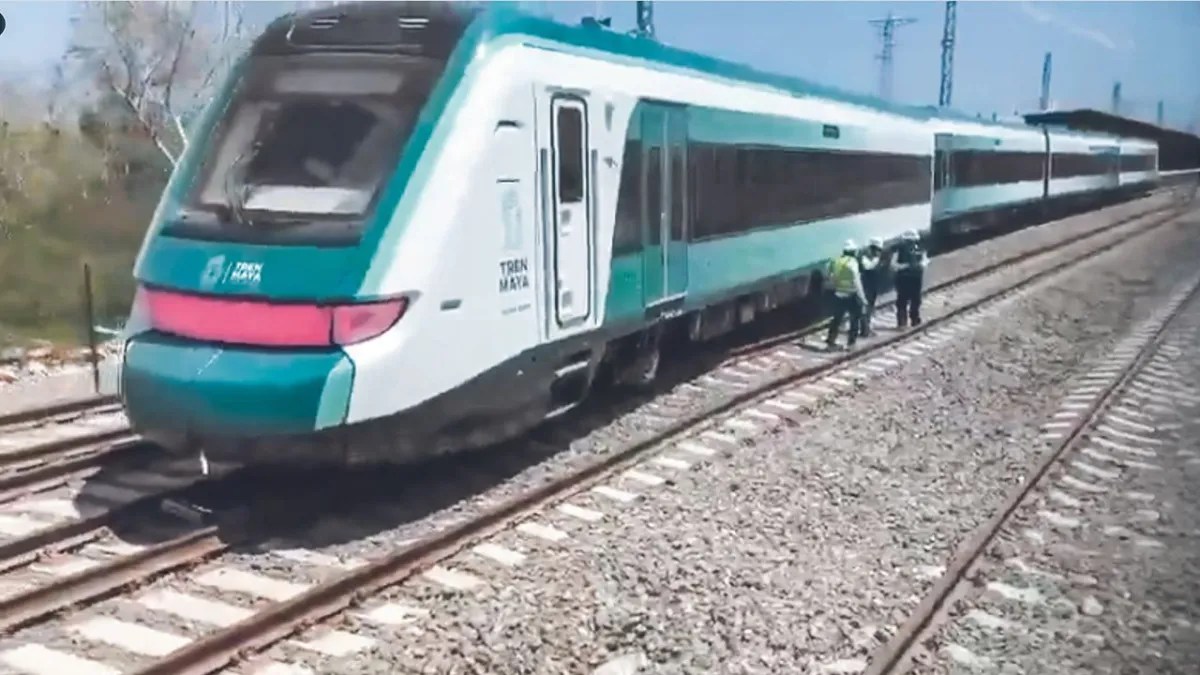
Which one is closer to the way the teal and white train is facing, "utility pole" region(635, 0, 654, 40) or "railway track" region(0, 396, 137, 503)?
the railway track

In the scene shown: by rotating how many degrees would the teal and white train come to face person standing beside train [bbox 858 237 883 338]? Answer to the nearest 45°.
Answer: approximately 180°

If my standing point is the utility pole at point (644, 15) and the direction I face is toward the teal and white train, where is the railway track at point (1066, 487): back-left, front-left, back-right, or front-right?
front-left

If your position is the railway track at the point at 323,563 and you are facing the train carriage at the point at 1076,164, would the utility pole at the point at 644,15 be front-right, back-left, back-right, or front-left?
front-left

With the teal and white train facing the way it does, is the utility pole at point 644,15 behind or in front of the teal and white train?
behind

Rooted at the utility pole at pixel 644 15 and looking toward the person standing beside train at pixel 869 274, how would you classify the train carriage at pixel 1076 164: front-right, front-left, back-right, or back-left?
back-left

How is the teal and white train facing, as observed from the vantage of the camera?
facing the viewer and to the left of the viewer
